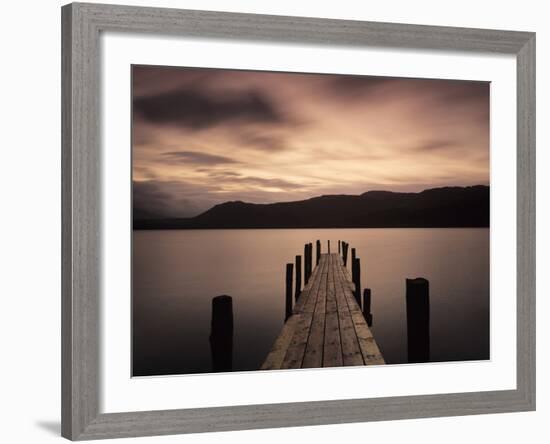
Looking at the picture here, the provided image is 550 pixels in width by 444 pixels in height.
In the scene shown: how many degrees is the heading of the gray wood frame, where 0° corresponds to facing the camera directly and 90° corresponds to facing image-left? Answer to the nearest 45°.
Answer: approximately 315°
